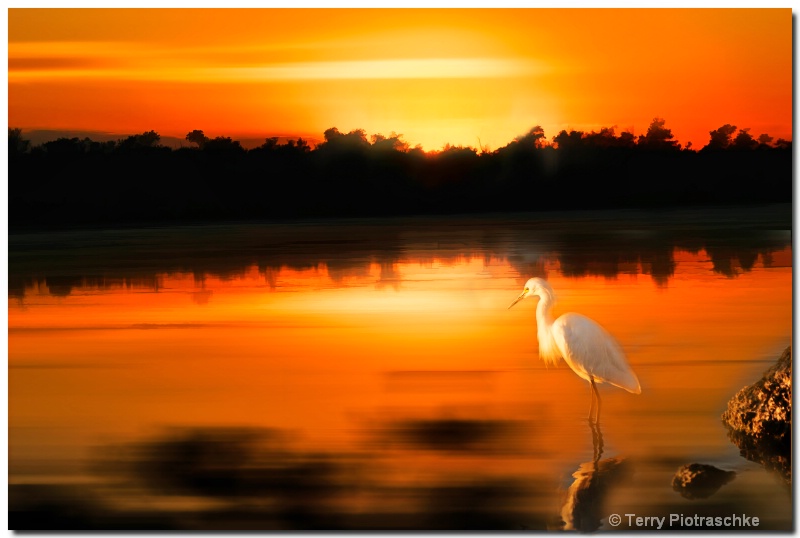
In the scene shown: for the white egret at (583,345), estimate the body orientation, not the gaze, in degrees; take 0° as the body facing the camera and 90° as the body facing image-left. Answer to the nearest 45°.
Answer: approximately 90°

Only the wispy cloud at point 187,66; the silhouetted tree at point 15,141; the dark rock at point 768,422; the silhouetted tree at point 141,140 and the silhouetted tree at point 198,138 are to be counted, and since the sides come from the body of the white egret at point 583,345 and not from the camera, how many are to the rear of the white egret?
1

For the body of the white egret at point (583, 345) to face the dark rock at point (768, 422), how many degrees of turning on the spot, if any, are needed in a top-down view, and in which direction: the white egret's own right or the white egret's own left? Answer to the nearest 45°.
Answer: approximately 180°

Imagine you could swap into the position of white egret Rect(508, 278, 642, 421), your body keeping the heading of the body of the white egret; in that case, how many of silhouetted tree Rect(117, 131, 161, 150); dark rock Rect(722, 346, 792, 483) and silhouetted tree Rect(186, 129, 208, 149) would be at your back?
1
